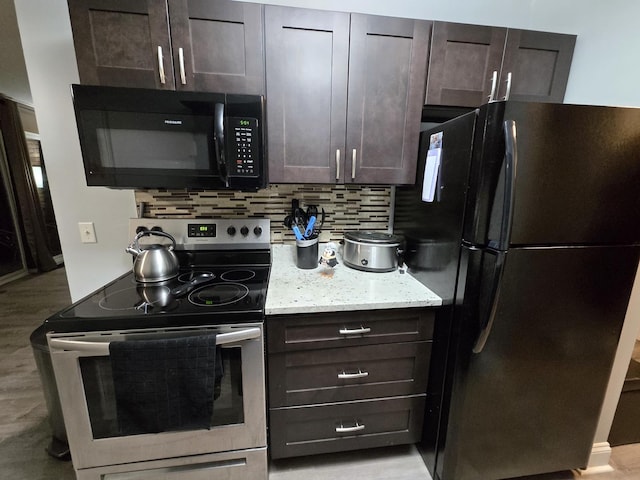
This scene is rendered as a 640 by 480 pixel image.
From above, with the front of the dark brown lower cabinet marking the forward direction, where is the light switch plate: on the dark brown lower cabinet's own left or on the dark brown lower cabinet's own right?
on the dark brown lower cabinet's own right

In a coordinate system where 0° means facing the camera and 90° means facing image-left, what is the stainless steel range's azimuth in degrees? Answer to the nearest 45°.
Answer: approximately 0°

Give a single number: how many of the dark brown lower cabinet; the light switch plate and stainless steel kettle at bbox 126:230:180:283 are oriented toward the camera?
2

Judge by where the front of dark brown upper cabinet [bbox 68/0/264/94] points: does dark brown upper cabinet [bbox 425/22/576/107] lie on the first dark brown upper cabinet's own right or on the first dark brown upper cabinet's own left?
on the first dark brown upper cabinet's own left

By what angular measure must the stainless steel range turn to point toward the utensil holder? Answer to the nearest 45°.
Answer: approximately 90° to its left

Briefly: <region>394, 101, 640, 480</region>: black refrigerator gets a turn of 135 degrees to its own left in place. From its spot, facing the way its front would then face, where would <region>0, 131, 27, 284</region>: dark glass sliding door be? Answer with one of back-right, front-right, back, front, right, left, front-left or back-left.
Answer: back-left

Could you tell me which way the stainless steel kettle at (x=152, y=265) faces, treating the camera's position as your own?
facing to the left of the viewer
